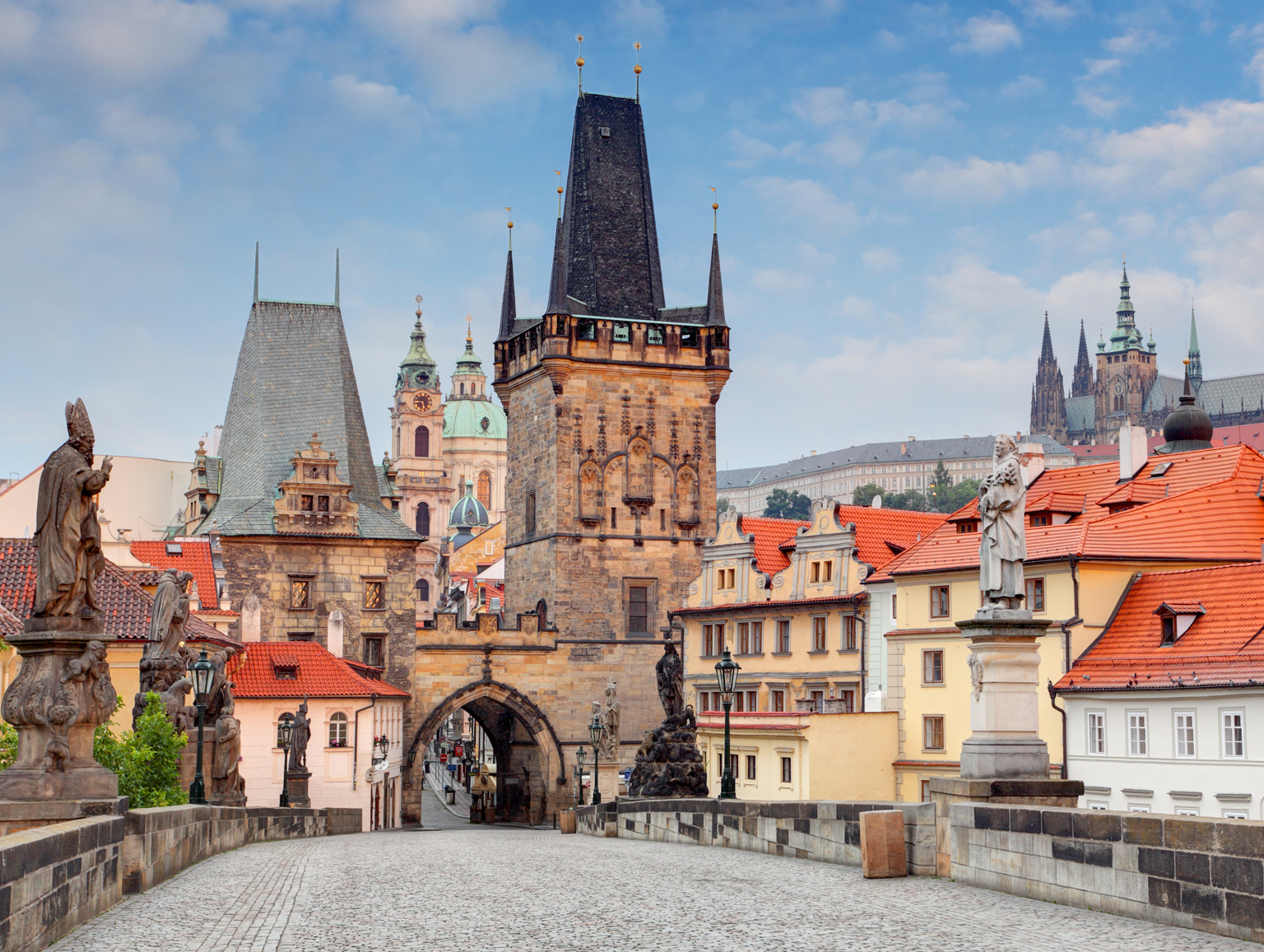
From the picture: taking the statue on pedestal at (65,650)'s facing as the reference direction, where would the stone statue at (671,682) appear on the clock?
The stone statue is roughly at 10 o'clock from the statue on pedestal.

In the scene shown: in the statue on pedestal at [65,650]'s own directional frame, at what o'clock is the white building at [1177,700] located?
The white building is roughly at 11 o'clock from the statue on pedestal.

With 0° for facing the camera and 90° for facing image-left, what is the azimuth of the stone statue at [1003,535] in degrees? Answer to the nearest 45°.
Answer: approximately 45°

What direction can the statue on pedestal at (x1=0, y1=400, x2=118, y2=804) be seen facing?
to the viewer's right

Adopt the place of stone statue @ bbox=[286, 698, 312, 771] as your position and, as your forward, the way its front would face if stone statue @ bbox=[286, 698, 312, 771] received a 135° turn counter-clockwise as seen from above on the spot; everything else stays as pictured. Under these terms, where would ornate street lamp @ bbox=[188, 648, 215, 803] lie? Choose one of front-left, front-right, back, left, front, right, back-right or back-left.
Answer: back-left

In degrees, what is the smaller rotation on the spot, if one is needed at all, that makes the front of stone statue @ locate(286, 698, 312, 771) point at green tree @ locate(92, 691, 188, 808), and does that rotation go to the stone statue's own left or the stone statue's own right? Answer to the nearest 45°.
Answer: approximately 90° to the stone statue's own right

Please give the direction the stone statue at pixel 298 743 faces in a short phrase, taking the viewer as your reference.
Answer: facing to the right of the viewer

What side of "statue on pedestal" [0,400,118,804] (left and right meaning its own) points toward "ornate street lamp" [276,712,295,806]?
left

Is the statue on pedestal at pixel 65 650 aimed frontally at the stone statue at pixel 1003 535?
yes

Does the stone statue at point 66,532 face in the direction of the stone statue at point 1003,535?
yes

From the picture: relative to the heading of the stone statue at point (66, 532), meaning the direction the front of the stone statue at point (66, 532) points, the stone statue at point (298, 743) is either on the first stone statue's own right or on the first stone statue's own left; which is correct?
on the first stone statue's own left

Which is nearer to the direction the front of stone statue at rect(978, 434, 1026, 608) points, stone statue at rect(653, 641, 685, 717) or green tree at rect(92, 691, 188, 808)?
the green tree

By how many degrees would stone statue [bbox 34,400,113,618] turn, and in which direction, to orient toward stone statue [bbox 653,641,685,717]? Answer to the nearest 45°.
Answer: approximately 45° to its left
